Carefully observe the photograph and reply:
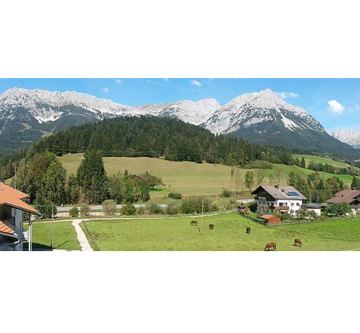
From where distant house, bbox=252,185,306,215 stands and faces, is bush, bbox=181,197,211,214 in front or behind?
in front

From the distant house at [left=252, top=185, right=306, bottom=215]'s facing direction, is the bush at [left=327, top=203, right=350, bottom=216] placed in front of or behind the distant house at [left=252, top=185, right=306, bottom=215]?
behind

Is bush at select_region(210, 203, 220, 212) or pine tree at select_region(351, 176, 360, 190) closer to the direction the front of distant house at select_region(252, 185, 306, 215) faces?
the bush

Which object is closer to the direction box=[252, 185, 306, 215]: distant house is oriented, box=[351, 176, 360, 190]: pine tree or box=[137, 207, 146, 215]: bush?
the bush

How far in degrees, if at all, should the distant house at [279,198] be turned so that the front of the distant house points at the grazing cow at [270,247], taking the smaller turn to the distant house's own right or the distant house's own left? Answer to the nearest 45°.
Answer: approximately 45° to the distant house's own left

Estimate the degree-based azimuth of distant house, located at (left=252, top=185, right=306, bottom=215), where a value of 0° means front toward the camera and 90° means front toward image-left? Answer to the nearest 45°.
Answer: approximately 45°

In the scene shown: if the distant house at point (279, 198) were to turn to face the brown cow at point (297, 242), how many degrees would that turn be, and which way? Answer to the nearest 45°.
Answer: approximately 45° to its left

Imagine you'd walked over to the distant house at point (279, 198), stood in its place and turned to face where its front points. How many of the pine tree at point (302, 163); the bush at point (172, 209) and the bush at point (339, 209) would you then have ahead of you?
1

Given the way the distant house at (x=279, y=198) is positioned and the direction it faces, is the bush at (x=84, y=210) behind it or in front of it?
in front
